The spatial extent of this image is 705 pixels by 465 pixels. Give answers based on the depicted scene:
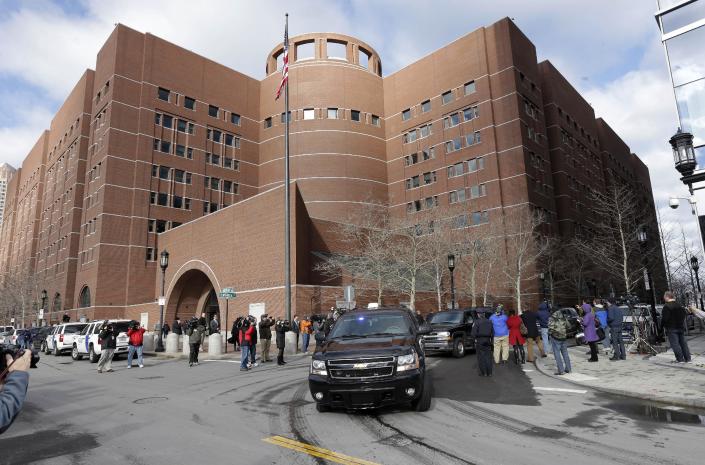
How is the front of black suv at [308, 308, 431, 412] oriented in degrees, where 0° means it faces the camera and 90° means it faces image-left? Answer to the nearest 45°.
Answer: approximately 0°

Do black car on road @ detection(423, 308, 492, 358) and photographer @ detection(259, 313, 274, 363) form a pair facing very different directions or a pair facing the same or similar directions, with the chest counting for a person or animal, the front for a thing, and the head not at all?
very different directions

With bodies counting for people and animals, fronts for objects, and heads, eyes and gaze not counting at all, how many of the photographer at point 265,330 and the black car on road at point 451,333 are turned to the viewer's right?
1

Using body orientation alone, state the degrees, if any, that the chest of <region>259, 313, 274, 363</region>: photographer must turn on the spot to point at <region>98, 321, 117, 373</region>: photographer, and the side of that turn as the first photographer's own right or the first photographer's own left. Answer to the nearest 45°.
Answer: approximately 180°

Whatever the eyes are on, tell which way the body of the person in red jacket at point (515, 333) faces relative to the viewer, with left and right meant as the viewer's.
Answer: facing away from the viewer

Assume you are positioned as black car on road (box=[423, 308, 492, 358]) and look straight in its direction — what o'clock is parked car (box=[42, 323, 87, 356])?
parked car (box=[42, 323, 87, 356]) is roughly at 2 o'clock from black car on road (box=[423, 308, 492, 358]).

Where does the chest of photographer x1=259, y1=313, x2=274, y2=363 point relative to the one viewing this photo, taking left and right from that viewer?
facing to the right of the viewer

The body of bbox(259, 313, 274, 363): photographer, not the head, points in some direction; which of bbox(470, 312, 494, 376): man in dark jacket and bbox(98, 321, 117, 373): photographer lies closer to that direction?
the man in dark jacket

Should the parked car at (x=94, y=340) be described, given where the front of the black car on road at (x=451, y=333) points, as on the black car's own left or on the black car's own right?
on the black car's own right

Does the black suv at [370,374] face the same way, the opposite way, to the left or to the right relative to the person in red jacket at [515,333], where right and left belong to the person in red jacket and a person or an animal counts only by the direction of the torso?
the opposite way

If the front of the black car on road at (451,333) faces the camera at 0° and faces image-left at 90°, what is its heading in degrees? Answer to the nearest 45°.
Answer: approximately 45°
